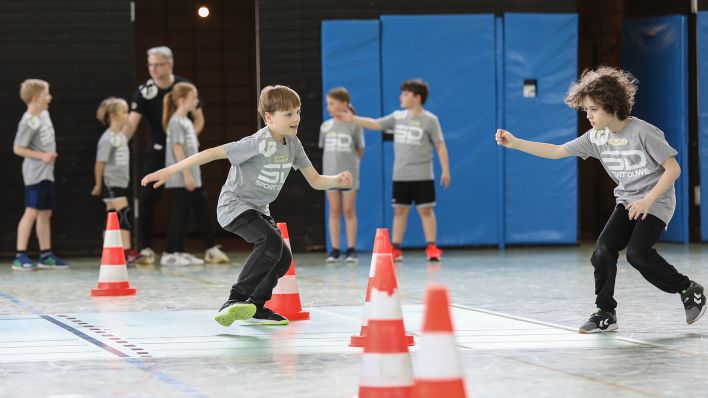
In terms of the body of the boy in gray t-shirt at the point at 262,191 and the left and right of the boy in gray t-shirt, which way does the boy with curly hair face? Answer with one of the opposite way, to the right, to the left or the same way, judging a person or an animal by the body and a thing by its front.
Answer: to the right

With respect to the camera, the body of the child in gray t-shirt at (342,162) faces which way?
toward the camera

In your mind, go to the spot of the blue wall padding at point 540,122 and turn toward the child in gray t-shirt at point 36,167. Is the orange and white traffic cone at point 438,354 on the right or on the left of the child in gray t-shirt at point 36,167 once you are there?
left

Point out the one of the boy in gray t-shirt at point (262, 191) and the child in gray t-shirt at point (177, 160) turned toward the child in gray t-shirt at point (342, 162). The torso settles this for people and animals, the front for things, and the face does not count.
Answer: the child in gray t-shirt at point (177, 160)

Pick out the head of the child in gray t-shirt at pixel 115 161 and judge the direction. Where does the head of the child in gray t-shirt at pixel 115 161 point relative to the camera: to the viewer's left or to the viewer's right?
to the viewer's right

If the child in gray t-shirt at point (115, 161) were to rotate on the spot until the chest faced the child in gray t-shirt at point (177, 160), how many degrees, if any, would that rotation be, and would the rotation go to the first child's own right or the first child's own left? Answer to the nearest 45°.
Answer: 0° — they already face them

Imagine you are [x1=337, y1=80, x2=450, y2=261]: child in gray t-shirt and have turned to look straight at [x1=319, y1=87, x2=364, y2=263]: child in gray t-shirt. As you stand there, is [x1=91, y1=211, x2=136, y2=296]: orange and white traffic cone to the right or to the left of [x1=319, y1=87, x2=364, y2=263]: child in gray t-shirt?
left

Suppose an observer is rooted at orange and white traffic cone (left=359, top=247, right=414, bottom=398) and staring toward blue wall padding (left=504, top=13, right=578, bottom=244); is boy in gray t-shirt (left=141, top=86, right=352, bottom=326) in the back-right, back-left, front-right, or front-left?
front-left

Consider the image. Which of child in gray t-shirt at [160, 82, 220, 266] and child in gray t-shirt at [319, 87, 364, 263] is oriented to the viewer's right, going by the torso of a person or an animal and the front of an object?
child in gray t-shirt at [160, 82, 220, 266]

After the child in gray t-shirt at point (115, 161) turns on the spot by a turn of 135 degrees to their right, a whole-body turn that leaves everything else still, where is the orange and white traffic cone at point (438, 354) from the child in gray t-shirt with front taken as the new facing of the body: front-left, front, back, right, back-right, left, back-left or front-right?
left

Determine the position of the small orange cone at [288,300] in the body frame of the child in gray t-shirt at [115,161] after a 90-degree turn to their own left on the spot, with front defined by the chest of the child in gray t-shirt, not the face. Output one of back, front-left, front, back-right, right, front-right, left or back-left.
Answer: back-right
